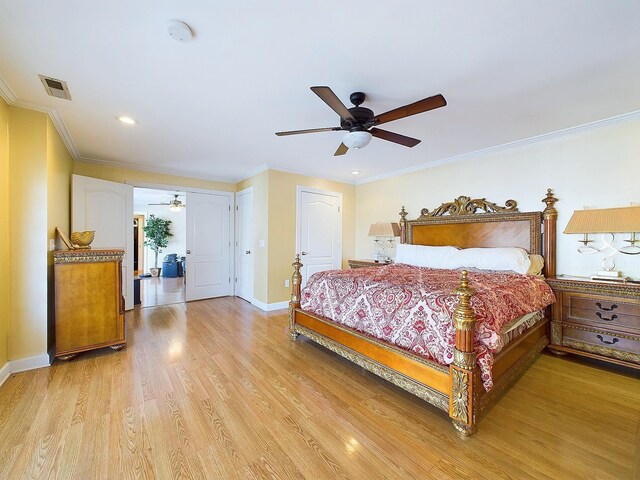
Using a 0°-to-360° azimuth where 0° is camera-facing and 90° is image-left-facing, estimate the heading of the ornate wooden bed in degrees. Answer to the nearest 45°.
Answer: approximately 45°

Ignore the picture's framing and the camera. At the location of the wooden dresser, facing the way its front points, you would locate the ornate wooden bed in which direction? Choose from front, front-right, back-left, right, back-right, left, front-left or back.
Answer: front-right

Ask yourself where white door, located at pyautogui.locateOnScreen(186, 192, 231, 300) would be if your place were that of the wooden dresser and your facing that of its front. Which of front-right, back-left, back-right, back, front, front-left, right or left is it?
front-left

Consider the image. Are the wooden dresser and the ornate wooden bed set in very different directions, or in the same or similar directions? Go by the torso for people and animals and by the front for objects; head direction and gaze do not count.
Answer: very different directions

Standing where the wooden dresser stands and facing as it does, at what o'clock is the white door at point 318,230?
The white door is roughly at 12 o'clock from the wooden dresser.

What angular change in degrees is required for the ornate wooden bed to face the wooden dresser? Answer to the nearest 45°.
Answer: approximately 45° to its right

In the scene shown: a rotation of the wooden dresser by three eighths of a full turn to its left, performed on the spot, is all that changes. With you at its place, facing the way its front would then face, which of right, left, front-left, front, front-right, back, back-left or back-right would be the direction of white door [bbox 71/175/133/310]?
front-right

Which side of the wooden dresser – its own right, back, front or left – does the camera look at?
right

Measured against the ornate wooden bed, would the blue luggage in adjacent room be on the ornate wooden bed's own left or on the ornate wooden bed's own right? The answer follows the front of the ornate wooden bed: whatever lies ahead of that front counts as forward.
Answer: on the ornate wooden bed's own right

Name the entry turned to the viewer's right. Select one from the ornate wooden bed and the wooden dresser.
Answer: the wooden dresser

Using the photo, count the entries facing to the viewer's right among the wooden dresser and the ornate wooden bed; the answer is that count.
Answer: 1
